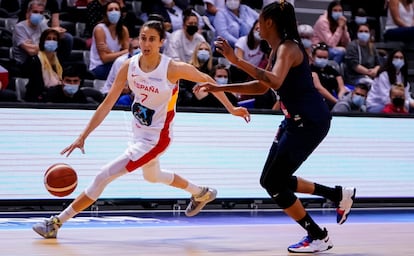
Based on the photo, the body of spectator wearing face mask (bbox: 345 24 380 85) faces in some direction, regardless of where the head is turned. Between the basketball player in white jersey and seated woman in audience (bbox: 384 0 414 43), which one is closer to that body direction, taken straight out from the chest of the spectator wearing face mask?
the basketball player in white jersey

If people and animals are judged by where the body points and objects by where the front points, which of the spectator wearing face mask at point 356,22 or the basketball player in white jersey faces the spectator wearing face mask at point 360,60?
the spectator wearing face mask at point 356,22

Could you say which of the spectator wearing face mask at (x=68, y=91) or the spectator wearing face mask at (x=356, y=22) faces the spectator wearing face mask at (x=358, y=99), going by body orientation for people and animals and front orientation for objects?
the spectator wearing face mask at (x=356, y=22)

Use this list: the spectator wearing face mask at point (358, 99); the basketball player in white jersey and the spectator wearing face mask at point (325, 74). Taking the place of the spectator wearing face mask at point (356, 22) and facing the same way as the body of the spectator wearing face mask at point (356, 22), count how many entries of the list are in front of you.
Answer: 3

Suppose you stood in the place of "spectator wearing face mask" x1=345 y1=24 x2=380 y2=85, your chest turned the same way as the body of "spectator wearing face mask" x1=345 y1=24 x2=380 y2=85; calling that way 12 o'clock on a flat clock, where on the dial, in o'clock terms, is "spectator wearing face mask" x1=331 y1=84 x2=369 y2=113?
"spectator wearing face mask" x1=331 y1=84 x2=369 y2=113 is roughly at 12 o'clock from "spectator wearing face mask" x1=345 y1=24 x2=380 y2=85.

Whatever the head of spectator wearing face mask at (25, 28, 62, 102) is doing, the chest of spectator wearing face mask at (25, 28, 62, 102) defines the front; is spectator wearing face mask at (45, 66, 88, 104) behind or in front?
in front

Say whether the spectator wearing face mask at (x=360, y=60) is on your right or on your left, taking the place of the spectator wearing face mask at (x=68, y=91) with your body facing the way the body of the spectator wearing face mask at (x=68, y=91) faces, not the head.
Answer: on your left
